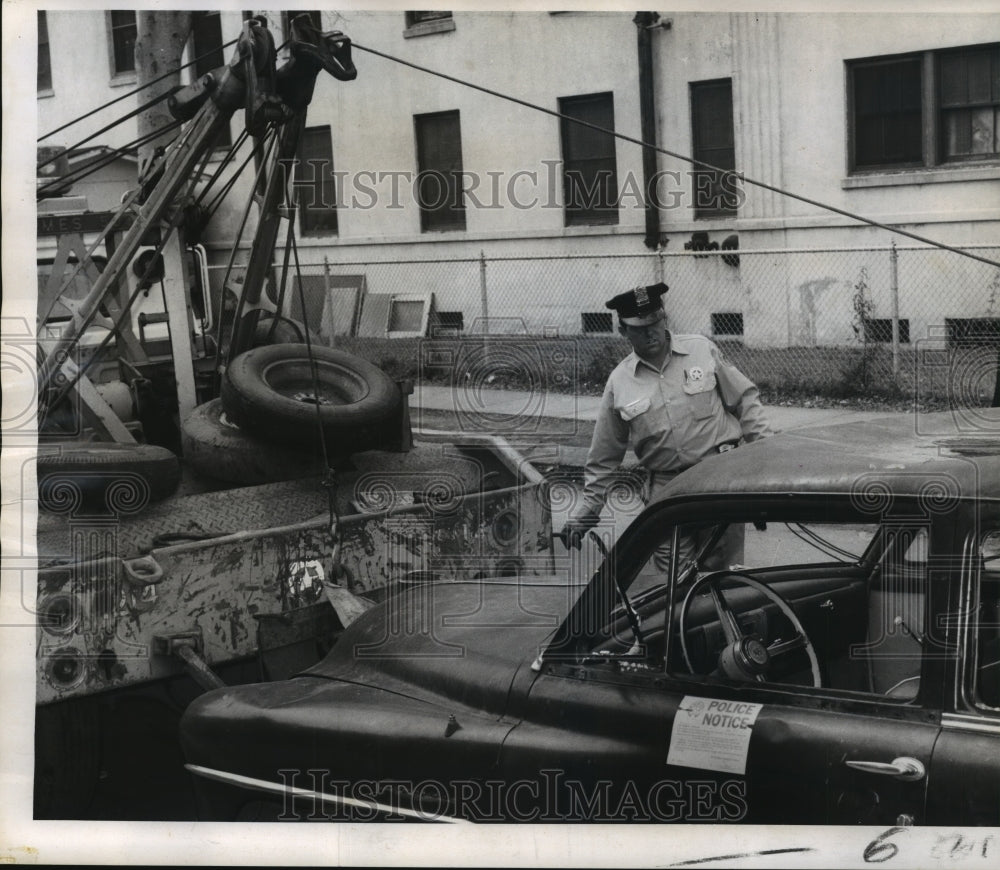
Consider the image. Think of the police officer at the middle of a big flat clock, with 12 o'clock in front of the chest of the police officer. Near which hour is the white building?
The white building is roughly at 6 o'clock from the police officer.

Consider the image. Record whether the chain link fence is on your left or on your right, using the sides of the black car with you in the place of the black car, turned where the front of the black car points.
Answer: on your right

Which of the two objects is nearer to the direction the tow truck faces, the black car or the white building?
the white building

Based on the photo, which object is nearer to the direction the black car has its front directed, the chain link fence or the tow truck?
the tow truck

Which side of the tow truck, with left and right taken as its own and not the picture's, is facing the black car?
back

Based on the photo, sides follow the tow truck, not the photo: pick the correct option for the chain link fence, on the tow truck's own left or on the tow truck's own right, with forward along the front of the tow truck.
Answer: on the tow truck's own right

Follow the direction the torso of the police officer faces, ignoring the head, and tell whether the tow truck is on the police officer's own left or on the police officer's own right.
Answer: on the police officer's own right

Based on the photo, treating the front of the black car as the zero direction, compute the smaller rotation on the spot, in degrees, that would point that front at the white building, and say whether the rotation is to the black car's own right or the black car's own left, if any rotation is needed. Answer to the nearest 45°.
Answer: approximately 45° to the black car's own right

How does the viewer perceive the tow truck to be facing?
facing away from the viewer and to the left of the viewer

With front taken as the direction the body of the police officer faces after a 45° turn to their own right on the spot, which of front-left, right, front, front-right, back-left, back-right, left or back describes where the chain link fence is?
back-right

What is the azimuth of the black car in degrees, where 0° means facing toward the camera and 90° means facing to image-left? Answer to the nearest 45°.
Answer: approximately 135°
